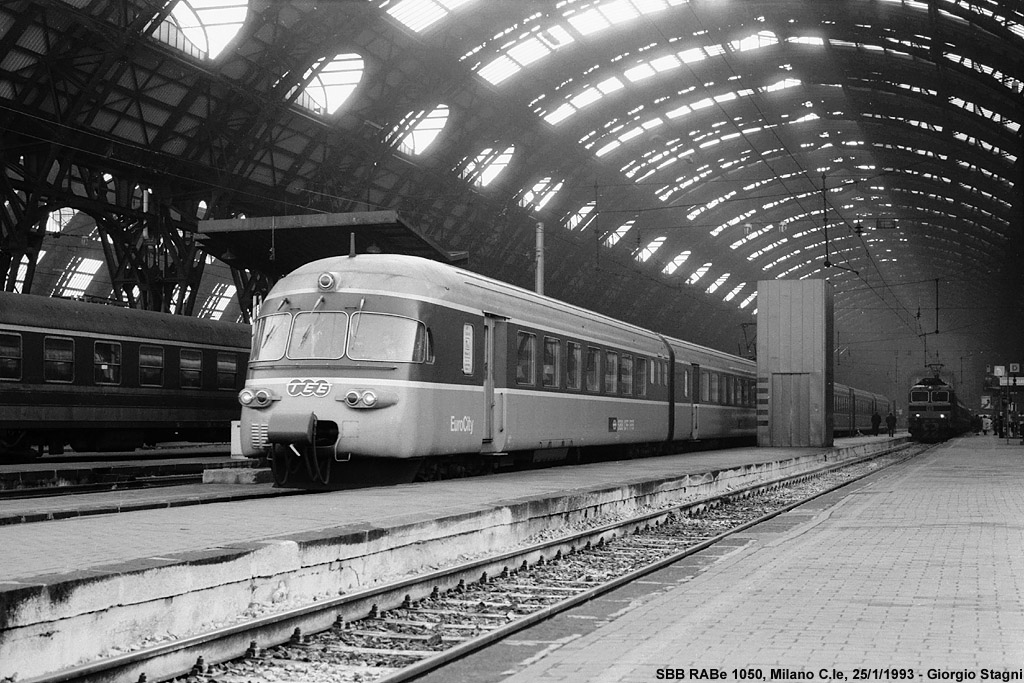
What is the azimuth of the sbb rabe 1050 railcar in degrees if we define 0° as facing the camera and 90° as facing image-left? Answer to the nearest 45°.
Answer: approximately 45°
